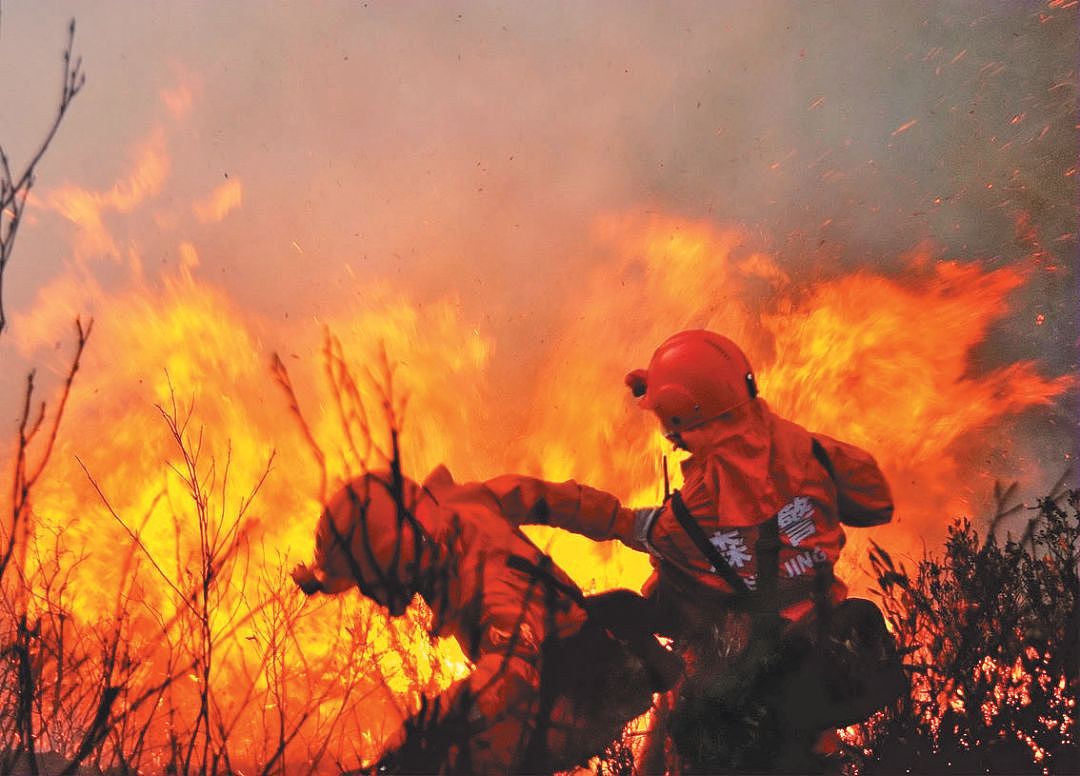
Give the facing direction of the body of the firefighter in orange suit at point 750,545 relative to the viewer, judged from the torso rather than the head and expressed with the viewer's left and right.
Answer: facing away from the viewer and to the left of the viewer

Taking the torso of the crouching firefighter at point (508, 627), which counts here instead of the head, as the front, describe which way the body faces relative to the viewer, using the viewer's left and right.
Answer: facing to the left of the viewer

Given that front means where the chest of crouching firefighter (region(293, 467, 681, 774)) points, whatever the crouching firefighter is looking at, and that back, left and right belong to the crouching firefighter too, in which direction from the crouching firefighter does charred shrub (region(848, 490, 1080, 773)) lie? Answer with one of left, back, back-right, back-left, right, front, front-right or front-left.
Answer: back

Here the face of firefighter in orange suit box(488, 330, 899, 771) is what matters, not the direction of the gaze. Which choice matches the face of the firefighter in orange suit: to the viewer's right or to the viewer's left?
to the viewer's left

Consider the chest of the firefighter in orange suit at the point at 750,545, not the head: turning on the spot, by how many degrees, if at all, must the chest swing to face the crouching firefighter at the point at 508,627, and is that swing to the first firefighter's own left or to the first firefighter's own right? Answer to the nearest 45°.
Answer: approximately 45° to the first firefighter's own left

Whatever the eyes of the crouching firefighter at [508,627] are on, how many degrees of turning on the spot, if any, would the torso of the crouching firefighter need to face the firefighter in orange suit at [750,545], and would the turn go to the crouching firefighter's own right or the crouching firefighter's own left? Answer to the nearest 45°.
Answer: approximately 180°
